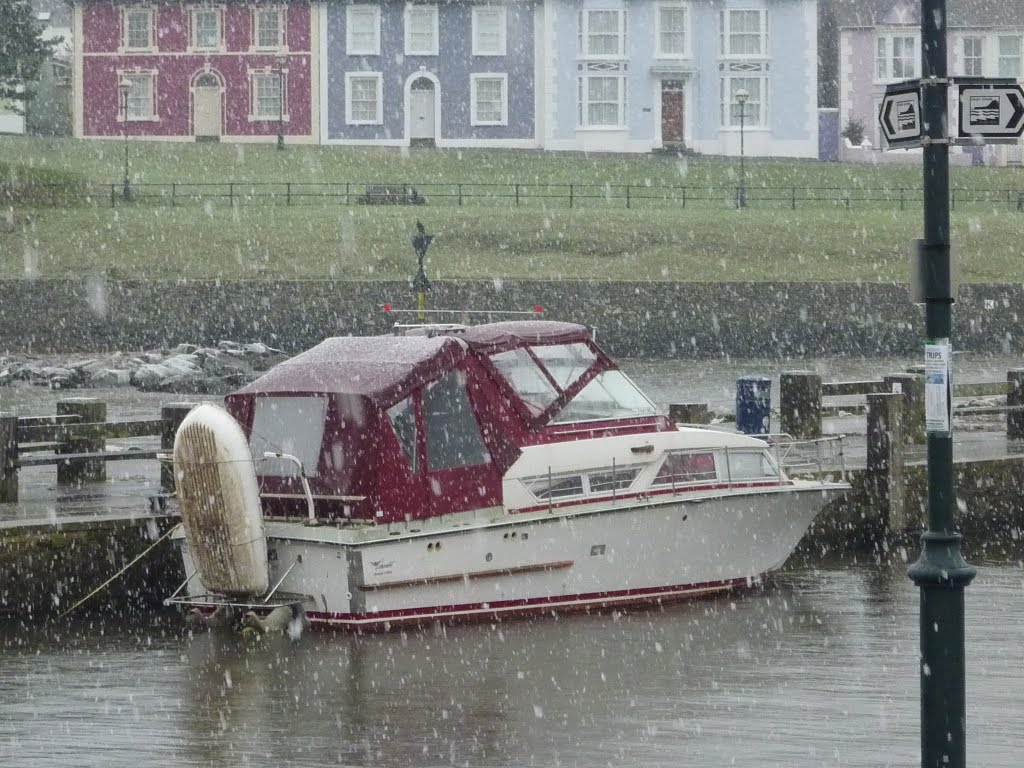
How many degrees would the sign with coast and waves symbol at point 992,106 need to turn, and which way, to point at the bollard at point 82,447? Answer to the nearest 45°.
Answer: approximately 135° to its right

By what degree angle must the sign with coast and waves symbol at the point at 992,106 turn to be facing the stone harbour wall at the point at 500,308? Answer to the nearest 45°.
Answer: approximately 180°

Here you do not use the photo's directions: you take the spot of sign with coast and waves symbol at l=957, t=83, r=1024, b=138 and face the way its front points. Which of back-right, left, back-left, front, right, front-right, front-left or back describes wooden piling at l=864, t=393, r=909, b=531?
back

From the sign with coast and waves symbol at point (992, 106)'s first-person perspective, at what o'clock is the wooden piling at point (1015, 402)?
The wooden piling is roughly at 6 o'clock from the sign with coast and waves symbol.

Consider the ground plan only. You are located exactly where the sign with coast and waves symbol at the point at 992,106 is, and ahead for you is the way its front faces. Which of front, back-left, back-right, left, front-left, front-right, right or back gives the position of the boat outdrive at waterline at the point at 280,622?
back-right

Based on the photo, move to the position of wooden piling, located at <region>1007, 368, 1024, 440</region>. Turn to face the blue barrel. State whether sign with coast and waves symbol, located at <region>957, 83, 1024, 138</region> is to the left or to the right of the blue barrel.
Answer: left

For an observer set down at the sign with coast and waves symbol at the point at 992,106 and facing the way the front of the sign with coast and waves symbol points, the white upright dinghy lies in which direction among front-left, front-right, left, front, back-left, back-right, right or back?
back-right

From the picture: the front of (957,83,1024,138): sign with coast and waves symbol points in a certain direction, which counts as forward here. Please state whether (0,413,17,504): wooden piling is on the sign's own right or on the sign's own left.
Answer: on the sign's own right

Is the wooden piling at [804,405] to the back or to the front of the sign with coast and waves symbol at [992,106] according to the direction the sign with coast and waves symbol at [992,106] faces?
to the back

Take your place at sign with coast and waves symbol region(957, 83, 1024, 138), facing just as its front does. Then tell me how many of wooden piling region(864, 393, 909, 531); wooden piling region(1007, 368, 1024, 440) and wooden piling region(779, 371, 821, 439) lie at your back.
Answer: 3

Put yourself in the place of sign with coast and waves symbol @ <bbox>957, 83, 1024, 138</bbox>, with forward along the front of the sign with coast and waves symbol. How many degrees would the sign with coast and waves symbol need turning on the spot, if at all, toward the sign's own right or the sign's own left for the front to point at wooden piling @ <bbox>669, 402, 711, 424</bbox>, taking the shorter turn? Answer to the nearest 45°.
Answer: approximately 180°

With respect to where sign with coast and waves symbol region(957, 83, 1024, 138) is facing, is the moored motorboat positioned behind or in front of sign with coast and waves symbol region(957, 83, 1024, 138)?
behind

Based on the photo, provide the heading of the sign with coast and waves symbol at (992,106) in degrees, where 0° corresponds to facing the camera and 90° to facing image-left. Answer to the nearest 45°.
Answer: approximately 0°
